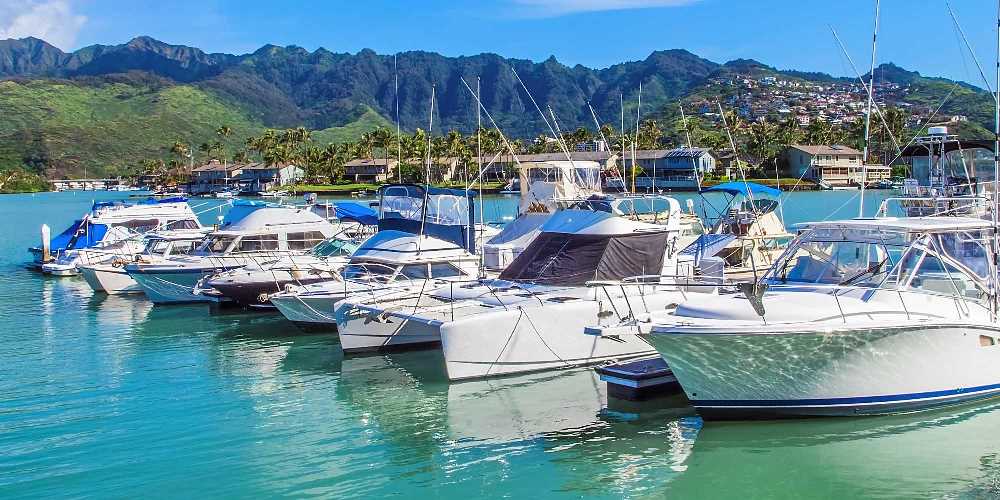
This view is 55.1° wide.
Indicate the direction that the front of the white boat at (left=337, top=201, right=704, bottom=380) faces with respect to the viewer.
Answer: facing the viewer and to the left of the viewer

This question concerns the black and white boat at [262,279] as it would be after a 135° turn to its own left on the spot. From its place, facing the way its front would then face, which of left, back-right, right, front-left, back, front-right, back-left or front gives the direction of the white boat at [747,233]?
front

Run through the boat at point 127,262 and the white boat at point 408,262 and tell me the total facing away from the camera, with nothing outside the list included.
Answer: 0

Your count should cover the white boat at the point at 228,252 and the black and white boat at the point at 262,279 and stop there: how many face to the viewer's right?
0

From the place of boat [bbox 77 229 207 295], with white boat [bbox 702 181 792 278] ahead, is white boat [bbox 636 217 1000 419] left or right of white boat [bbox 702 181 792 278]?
right
